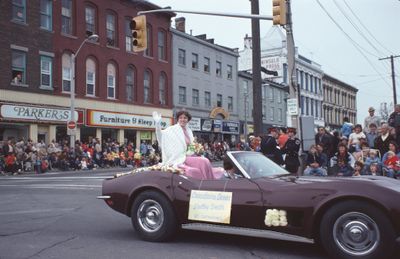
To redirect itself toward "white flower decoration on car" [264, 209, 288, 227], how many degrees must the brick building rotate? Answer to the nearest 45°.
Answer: approximately 45° to its right

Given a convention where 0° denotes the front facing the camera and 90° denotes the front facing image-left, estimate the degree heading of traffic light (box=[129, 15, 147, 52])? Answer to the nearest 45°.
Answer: approximately 45°

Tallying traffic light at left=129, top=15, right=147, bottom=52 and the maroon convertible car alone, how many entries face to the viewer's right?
1

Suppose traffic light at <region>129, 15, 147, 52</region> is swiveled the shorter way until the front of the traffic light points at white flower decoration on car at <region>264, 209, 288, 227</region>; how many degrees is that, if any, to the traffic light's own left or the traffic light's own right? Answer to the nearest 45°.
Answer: approximately 45° to the traffic light's own left

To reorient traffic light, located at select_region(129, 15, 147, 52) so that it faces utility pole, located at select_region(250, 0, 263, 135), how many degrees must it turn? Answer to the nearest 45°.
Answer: approximately 135° to its left

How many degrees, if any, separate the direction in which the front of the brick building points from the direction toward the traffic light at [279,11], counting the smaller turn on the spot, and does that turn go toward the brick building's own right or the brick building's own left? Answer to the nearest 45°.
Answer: approximately 45° to the brick building's own right

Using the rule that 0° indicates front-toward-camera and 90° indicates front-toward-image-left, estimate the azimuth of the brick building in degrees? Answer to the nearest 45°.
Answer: approximately 315°

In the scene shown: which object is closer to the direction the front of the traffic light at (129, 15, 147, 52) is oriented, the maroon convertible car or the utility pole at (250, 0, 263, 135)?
the maroon convertible car

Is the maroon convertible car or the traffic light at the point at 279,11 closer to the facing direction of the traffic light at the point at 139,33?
the maroon convertible car

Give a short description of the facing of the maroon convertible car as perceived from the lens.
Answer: facing to the right of the viewer

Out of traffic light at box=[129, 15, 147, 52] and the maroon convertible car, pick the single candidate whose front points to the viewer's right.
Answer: the maroon convertible car

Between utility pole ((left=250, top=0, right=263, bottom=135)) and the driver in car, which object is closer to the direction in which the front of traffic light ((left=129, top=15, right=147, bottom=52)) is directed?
the driver in car
